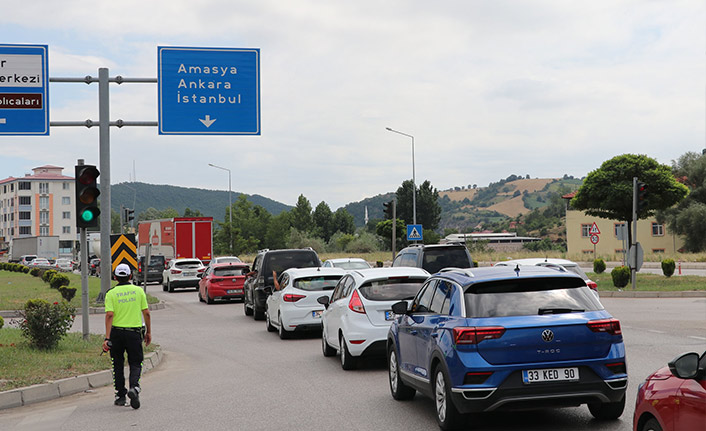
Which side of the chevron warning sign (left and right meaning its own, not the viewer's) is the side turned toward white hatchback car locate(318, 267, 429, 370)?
front

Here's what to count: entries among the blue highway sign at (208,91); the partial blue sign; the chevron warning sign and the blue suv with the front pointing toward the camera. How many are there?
3

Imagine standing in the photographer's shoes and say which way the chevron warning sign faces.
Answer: facing the viewer

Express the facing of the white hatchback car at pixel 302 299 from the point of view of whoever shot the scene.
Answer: facing away from the viewer and to the left of the viewer

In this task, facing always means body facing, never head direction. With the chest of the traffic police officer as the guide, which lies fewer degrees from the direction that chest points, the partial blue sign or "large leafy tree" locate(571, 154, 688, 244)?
the partial blue sign

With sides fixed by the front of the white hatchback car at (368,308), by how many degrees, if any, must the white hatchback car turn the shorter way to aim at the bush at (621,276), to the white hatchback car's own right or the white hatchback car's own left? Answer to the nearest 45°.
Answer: approximately 90° to the white hatchback car's own right

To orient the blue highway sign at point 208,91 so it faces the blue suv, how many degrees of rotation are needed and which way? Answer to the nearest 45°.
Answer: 0° — it already faces it

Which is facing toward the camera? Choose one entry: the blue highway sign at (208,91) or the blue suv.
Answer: the blue highway sign

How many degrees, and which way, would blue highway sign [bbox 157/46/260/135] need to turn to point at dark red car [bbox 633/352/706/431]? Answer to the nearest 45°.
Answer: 0° — it already faces it
